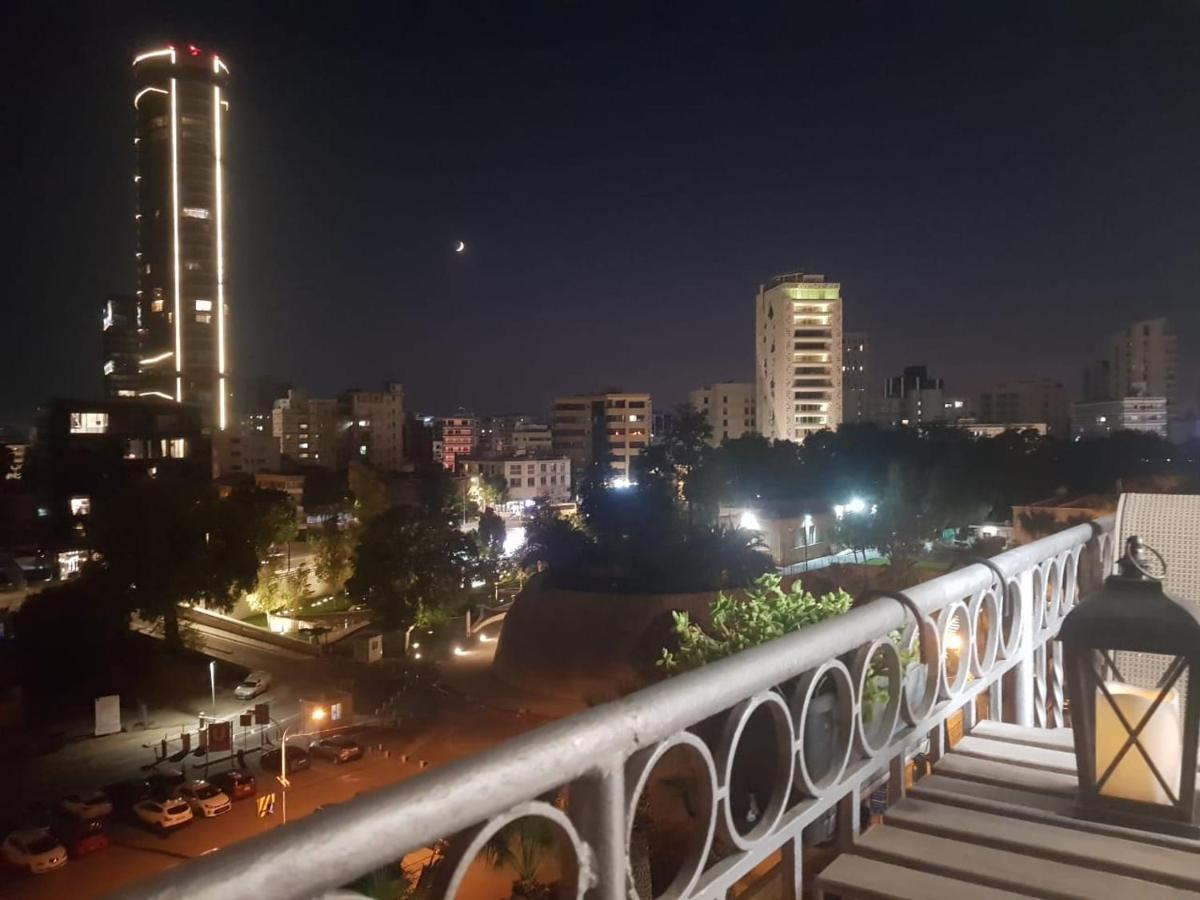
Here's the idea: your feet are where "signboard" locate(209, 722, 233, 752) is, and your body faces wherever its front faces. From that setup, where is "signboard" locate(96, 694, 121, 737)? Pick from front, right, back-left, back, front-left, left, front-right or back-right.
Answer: back-right

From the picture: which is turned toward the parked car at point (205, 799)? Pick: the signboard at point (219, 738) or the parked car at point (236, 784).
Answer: the signboard

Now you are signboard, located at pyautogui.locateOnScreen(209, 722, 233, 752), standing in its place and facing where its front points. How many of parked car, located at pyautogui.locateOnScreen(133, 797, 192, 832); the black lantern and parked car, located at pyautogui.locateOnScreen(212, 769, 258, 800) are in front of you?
3

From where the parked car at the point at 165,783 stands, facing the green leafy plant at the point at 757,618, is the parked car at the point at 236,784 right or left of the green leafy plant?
left

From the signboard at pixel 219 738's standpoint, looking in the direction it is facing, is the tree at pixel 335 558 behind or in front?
behind

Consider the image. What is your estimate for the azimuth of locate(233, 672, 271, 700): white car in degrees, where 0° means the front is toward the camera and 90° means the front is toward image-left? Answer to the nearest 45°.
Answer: approximately 45°

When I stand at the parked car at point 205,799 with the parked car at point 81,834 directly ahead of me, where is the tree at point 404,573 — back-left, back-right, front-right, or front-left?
back-right

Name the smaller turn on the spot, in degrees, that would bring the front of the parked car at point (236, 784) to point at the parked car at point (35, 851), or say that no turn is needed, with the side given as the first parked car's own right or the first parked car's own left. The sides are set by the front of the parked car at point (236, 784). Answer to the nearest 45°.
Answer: approximately 90° to the first parked car's own right

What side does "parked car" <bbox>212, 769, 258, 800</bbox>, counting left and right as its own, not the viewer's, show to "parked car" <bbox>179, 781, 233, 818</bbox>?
right
